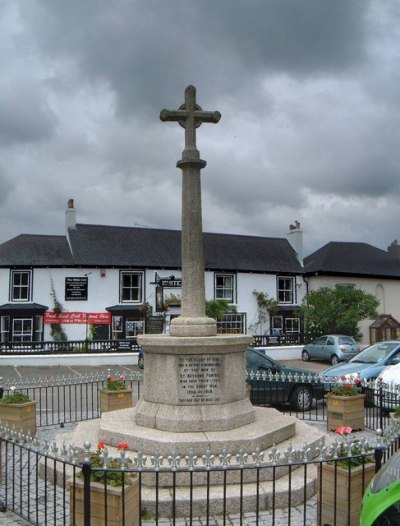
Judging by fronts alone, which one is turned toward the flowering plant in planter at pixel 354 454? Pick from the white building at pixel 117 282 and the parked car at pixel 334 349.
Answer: the white building

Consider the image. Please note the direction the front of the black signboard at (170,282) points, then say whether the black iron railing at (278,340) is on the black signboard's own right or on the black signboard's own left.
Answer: on the black signboard's own left

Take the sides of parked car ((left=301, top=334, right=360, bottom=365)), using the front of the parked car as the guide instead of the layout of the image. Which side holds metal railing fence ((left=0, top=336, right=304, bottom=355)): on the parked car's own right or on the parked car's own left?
on the parked car's own left

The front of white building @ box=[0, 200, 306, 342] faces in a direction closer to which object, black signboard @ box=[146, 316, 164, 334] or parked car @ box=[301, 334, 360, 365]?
the black signboard

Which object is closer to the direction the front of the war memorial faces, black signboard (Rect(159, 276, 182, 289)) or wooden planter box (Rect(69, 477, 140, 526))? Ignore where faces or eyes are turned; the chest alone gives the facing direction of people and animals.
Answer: the wooden planter box

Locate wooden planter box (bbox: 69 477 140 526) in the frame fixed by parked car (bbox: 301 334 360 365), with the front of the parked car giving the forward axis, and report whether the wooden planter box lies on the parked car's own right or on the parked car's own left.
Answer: on the parked car's own left

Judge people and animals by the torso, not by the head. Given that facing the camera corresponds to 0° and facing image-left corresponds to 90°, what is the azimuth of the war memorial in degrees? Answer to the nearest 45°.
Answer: approximately 0°

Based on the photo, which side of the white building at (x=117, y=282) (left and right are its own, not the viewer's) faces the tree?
left

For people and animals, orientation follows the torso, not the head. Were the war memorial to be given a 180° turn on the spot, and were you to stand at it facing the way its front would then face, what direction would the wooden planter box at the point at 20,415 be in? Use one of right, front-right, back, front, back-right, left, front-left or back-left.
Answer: front-left

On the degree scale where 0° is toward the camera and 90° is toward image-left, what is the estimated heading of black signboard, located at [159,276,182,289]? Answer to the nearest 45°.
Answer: approximately 0°

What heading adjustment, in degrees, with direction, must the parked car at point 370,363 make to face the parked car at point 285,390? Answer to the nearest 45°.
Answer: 0° — it already faces it

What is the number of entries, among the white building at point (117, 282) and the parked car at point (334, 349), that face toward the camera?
1
